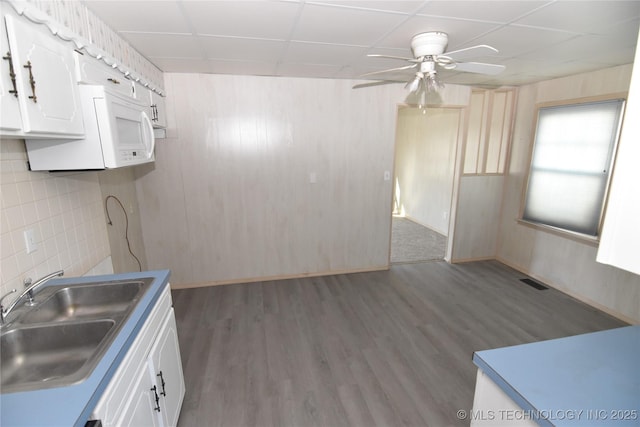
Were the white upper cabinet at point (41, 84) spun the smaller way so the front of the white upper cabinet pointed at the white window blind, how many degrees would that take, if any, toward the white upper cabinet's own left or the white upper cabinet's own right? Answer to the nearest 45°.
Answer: approximately 45° to the white upper cabinet's own left

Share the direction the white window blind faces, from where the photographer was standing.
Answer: facing the viewer and to the left of the viewer

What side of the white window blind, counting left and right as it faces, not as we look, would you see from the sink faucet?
front

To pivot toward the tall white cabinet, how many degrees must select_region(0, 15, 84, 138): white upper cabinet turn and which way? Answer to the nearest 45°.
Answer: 0° — it already faces it

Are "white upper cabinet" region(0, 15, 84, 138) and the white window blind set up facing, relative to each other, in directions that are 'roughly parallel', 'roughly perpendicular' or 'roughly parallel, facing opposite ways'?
roughly parallel, facing opposite ways

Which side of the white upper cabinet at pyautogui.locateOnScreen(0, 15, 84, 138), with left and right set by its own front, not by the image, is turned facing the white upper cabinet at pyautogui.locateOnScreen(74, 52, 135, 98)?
left

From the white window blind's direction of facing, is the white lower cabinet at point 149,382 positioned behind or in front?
in front

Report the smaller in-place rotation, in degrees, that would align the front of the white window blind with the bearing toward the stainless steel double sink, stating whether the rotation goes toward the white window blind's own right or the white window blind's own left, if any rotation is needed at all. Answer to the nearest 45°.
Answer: approximately 45° to the white window blind's own left

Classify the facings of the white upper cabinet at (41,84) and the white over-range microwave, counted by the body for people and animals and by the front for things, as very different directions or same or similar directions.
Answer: same or similar directions

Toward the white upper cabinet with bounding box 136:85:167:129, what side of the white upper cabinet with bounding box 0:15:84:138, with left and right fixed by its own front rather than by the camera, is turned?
left

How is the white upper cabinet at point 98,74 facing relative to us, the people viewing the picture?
facing the viewer and to the right of the viewer

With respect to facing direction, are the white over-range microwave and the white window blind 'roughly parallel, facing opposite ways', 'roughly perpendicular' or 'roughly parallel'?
roughly parallel, facing opposite ways

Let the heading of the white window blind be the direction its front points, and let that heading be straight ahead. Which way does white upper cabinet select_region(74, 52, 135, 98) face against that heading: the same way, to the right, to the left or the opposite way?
the opposite way
